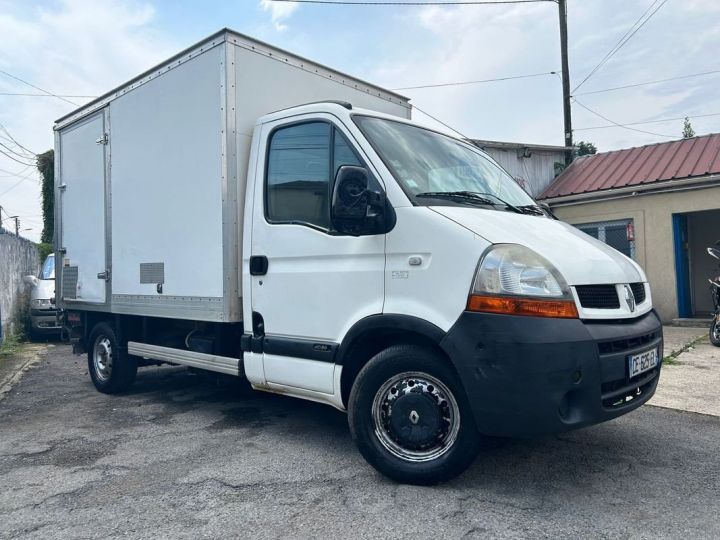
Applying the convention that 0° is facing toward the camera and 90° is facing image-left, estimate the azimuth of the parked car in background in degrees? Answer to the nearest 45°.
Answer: approximately 0°

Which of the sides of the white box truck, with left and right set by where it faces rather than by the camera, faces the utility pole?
left

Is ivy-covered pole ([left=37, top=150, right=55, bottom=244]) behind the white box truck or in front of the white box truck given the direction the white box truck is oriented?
behind

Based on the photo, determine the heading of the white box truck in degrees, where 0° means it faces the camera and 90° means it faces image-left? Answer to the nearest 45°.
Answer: approximately 315°

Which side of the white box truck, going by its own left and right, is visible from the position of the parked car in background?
back

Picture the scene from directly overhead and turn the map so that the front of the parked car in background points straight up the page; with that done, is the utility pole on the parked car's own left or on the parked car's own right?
on the parked car's own left

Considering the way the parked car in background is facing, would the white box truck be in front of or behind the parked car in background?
in front

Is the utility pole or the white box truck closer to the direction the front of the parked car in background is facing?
the white box truck

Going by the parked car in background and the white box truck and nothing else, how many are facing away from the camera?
0
